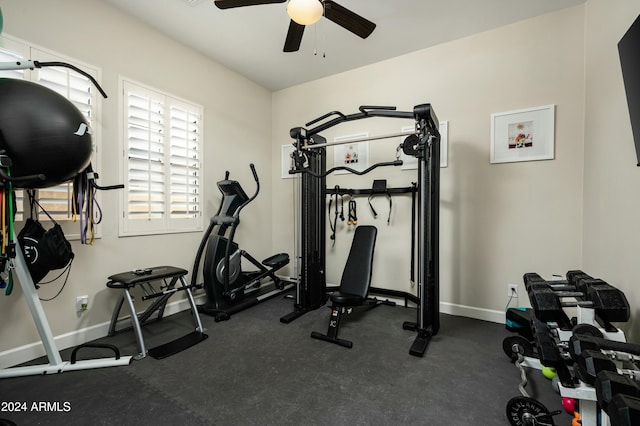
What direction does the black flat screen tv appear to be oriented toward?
to the viewer's left

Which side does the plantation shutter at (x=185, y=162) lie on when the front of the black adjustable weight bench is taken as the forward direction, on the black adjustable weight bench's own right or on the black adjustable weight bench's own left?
on the black adjustable weight bench's own right

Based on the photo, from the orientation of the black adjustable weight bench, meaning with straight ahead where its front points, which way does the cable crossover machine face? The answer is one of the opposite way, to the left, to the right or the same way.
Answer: the same way

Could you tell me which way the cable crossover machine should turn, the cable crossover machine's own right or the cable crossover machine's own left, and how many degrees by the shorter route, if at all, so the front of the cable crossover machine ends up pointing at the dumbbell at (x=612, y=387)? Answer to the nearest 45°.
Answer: approximately 45° to the cable crossover machine's own left

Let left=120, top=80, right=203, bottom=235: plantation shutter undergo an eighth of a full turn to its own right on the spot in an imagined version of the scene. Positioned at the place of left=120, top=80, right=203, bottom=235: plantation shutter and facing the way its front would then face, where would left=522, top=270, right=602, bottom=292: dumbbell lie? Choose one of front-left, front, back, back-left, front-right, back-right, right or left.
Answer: front-left

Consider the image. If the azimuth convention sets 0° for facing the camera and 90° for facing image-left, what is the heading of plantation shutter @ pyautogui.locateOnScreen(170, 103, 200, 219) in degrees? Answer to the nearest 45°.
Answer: approximately 315°

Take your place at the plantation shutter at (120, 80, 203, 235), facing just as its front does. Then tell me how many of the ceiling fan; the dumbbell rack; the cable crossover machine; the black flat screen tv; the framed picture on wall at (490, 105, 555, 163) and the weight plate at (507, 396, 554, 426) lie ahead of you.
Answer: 6

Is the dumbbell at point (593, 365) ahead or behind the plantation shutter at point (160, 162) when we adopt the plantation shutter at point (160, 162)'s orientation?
ahead

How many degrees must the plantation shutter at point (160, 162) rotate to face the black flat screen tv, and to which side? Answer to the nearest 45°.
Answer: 0° — it already faces it

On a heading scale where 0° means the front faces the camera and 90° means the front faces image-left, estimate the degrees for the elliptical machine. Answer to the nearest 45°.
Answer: approximately 45°

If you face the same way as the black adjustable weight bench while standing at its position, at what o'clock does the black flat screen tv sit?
The black flat screen tv is roughly at 9 o'clock from the black adjustable weight bench.

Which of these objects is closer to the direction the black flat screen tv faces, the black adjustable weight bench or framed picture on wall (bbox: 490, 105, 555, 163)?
the black adjustable weight bench

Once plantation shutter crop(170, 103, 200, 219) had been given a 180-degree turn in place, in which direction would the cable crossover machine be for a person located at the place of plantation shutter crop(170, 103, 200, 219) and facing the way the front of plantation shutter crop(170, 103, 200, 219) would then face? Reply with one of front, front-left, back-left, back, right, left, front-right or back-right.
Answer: back

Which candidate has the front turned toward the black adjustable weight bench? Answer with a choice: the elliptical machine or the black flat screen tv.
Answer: the black flat screen tv

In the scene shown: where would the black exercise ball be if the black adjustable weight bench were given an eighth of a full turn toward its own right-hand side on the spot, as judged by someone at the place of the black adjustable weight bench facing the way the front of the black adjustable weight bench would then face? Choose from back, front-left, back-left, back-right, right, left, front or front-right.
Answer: front-left

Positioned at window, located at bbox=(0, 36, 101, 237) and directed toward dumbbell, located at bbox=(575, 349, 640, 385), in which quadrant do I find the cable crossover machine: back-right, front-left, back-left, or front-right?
front-left

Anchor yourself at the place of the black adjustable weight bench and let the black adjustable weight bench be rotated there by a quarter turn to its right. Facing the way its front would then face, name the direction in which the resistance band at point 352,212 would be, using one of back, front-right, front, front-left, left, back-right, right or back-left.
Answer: front-right

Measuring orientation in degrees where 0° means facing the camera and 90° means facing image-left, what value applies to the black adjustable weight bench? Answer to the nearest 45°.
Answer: approximately 45°
